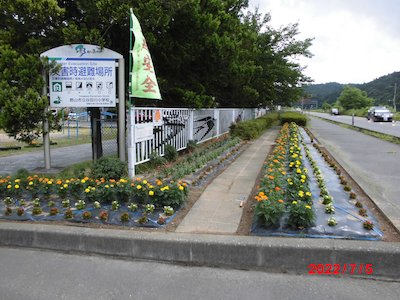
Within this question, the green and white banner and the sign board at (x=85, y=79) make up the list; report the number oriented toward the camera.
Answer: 2

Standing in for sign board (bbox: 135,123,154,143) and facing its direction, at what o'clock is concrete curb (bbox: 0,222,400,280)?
The concrete curb is roughly at 1 o'clock from the sign board.

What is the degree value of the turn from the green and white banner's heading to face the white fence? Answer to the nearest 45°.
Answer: approximately 180°

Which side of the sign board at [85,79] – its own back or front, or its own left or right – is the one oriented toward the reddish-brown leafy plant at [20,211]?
front

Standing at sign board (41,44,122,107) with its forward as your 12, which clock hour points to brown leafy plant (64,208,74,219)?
The brown leafy plant is roughly at 12 o'clock from the sign board.

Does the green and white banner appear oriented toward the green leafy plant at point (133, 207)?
yes

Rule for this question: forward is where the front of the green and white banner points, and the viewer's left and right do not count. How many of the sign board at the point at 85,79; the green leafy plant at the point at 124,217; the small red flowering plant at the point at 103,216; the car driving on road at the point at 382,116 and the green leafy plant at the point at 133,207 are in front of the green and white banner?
3

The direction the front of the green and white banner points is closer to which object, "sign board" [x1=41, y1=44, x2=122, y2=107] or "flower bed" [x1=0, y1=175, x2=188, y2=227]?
the flower bed

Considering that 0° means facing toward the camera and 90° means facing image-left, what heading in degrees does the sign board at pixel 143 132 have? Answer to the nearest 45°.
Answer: approximately 315°

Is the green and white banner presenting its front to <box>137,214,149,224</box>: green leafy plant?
yes
